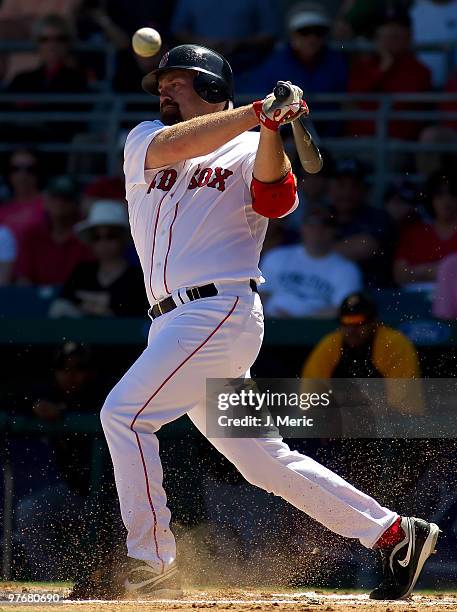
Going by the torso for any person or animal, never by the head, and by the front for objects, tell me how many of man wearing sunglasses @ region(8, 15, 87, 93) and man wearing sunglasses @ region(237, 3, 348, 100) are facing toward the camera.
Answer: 2

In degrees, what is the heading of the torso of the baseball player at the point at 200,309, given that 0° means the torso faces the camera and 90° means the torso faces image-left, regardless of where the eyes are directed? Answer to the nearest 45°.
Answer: approximately 45°

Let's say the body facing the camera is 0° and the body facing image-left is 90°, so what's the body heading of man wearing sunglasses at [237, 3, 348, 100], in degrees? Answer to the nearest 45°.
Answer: approximately 0°

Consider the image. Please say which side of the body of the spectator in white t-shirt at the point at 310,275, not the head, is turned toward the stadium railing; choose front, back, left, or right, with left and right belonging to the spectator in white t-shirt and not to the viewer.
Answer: back

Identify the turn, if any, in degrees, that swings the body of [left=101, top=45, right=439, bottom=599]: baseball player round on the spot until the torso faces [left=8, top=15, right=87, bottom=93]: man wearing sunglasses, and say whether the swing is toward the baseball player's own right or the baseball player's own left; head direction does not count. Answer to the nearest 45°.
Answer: approximately 135° to the baseball player's own right

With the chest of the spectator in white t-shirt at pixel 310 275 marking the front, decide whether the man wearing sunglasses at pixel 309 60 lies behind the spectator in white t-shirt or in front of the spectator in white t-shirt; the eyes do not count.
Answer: behind

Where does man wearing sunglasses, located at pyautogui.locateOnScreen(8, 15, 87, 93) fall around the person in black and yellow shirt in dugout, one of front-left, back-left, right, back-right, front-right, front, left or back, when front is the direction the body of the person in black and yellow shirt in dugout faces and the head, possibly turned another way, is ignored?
back-right

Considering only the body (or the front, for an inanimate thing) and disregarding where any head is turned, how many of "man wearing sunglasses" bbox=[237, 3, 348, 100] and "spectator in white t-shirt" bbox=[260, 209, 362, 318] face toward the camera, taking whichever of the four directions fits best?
2

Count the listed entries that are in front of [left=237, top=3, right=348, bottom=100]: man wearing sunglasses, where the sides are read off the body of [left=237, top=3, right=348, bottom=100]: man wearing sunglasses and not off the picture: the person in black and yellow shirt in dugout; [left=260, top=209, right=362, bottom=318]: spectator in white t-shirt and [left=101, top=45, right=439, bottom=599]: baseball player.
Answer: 3

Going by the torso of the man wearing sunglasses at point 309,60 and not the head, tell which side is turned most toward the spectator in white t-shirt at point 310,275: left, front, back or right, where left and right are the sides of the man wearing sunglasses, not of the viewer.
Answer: front

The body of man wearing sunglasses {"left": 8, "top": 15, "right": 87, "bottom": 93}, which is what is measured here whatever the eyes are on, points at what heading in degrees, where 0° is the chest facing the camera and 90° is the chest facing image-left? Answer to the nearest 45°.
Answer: approximately 0°

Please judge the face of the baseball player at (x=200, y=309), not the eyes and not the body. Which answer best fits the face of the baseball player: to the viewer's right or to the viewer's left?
to the viewer's left
